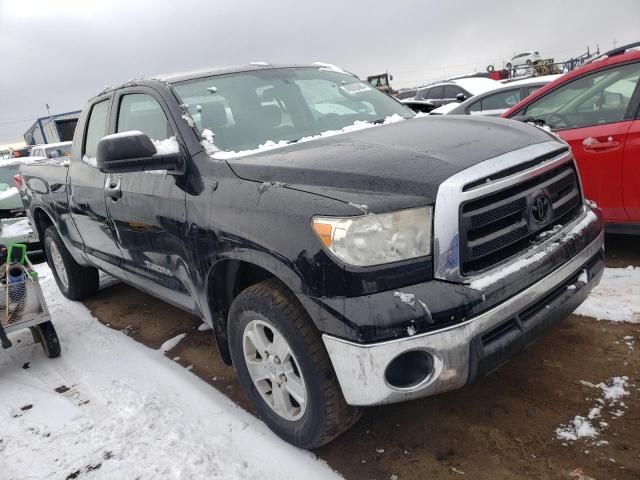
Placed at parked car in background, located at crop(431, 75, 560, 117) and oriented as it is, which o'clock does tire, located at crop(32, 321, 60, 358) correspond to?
The tire is roughly at 10 o'clock from the parked car in background.

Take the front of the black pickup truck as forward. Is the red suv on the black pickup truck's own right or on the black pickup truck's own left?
on the black pickup truck's own left

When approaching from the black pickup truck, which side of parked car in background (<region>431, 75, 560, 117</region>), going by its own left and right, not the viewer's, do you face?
left

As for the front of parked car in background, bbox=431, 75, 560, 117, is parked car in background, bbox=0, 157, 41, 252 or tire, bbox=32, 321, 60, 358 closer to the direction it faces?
the parked car in background

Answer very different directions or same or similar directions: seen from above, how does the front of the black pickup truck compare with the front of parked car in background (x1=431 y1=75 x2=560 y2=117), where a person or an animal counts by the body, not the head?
very different directions

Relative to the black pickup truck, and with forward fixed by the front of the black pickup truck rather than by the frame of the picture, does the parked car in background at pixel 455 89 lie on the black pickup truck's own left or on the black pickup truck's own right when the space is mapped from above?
on the black pickup truck's own left

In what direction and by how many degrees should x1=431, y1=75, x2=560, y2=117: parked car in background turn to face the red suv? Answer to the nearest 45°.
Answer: approximately 90° to its left

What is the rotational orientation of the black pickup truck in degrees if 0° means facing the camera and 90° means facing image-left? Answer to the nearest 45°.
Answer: approximately 315°

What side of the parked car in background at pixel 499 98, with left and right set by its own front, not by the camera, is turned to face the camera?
left

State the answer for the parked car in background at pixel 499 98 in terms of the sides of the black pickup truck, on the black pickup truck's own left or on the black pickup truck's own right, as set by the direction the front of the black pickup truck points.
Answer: on the black pickup truck's own left

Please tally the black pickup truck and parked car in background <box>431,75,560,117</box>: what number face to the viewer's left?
1
